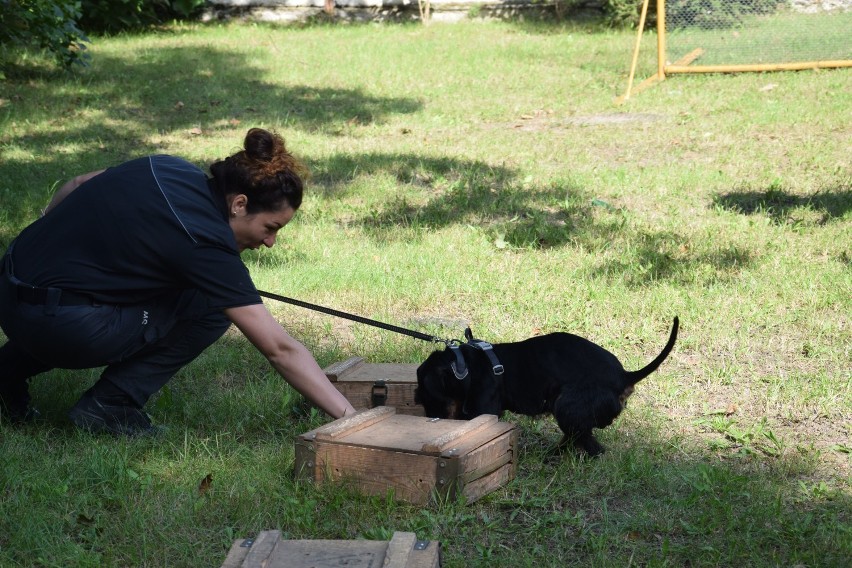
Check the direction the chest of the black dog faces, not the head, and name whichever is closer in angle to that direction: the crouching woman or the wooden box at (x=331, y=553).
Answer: the crouching woman

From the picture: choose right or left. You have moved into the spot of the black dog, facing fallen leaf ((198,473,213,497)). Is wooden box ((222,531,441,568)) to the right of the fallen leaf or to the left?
left

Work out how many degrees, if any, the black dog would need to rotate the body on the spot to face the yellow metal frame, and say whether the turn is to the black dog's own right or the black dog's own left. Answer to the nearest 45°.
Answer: approximately 90° to the black dog's own right

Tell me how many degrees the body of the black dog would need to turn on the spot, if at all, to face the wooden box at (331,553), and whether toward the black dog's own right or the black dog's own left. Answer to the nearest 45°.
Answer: approximately 45° to the black dog's own left

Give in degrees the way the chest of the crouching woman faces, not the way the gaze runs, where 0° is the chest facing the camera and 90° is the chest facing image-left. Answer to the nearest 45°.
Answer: approximately 270°

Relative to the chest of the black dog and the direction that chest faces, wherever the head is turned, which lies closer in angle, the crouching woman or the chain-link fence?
the crouching woman

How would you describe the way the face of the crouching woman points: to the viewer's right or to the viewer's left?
to the viewer's right

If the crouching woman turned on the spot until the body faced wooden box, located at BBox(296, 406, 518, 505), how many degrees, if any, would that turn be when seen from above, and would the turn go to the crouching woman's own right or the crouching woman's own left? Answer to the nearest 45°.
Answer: approximately 45° to the crouching woman's own right

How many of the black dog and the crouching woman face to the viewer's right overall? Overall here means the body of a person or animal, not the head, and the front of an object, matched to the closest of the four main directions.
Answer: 1

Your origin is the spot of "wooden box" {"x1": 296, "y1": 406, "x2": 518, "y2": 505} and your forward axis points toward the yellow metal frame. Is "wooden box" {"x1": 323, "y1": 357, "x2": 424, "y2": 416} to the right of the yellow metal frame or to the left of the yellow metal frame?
left

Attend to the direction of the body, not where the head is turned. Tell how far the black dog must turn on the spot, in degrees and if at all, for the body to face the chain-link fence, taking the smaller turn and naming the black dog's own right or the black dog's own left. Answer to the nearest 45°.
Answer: approximately 90° to the black dog's own right

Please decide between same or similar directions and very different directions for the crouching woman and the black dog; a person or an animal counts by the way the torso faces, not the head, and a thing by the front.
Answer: very different directions

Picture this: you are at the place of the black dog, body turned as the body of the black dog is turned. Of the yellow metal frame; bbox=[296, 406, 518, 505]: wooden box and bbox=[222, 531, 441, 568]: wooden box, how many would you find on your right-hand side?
1

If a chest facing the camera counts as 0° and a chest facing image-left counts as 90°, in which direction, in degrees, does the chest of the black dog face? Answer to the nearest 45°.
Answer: approximately 90°
